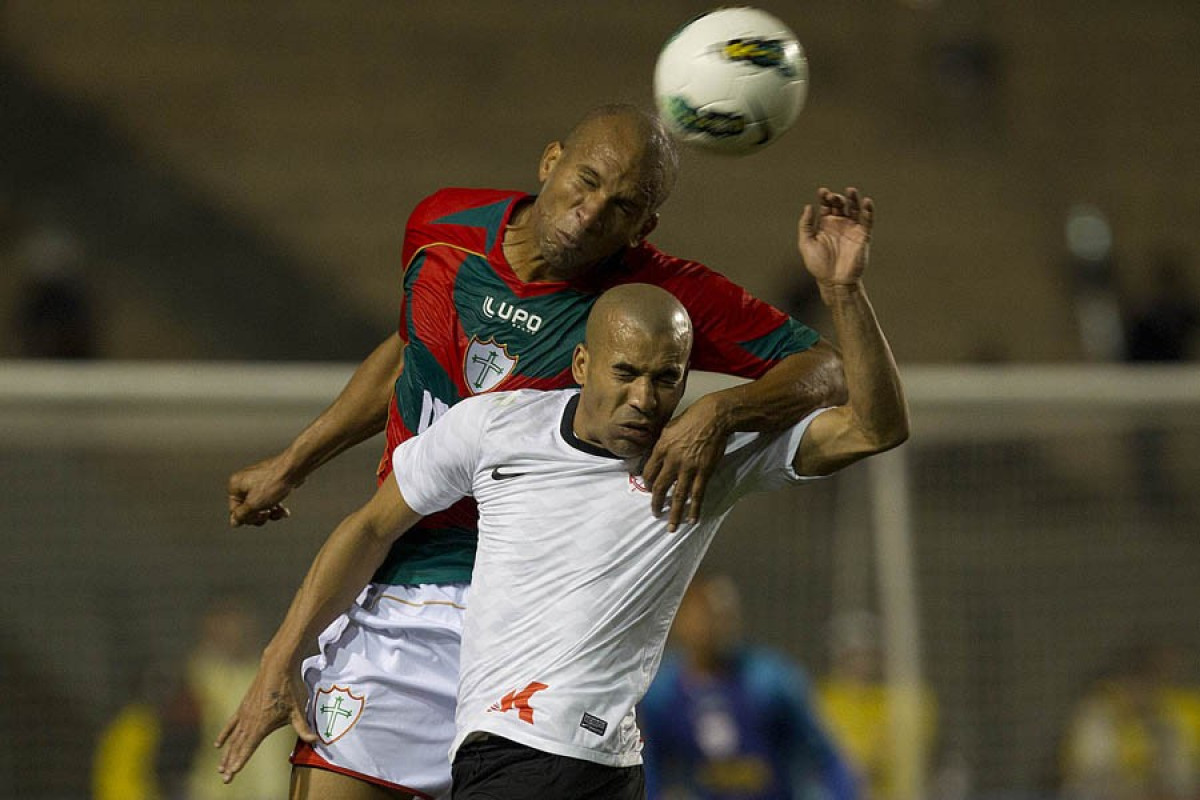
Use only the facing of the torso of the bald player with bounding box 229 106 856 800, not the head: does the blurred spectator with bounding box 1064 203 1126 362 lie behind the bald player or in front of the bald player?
behind

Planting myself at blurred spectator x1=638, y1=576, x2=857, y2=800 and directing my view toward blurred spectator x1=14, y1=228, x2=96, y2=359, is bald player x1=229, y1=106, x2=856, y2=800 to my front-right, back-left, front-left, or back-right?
back-left

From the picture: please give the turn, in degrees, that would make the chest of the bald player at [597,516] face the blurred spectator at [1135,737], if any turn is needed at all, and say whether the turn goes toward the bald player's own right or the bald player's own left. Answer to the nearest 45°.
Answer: approximately 135° to the bald player's own left

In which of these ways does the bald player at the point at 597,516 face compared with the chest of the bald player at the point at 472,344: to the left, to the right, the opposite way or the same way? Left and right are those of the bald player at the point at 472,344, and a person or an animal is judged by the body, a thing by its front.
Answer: the same way

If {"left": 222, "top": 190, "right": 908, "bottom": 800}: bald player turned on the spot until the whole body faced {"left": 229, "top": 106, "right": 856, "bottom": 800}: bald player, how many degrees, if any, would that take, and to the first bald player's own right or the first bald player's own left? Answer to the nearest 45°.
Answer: approximately 135° to the first bald player's own right

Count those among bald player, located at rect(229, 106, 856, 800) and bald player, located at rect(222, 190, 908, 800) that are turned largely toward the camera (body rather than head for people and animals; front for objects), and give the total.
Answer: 2

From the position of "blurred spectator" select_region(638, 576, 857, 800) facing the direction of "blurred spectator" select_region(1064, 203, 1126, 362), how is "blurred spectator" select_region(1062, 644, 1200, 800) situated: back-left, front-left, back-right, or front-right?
front-right

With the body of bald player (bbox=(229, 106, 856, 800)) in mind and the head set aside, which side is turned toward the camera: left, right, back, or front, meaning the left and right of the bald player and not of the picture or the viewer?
front

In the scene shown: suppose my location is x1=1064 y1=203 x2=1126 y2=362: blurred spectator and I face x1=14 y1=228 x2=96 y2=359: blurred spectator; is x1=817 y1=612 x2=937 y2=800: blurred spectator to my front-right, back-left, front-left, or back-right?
front-left

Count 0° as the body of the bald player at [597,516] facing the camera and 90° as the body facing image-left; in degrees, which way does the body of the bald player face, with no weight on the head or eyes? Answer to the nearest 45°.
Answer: approximately 0°

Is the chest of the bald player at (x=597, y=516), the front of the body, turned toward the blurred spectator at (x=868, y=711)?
no

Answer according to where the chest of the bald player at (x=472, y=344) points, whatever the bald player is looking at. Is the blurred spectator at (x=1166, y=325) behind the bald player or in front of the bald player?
behind

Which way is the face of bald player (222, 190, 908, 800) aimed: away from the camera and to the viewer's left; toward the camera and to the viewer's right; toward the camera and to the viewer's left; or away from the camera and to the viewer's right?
toward the camera and to the viewer's right

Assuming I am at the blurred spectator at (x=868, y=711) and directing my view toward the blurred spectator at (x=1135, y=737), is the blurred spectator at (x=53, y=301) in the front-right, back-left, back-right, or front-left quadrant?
back-left

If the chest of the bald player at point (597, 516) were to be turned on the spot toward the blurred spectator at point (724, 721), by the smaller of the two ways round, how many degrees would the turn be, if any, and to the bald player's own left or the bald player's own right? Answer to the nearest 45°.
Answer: approximately 180°

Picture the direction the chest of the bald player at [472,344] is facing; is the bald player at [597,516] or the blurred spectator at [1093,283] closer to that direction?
the bald player

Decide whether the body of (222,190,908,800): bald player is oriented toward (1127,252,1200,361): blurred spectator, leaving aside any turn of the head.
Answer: no

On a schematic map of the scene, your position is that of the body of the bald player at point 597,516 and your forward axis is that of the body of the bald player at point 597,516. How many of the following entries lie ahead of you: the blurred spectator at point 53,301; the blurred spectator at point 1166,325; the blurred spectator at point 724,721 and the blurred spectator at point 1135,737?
0
